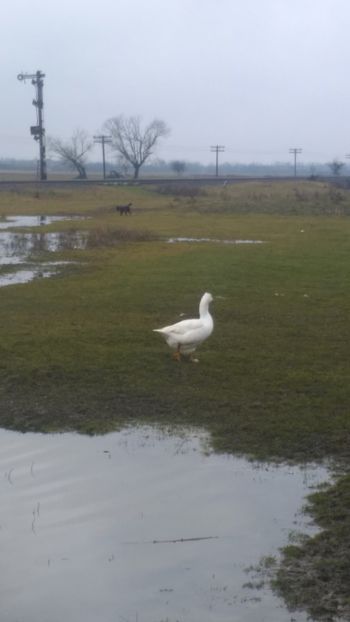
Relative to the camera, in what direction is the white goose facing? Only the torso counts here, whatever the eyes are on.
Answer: to the viewer's right
